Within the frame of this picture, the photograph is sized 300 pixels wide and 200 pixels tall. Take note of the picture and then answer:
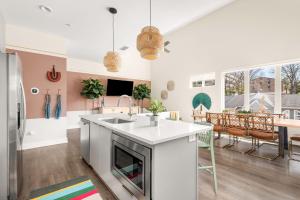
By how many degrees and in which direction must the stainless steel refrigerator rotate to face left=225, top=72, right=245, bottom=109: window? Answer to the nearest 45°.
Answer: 0° — it already faces it

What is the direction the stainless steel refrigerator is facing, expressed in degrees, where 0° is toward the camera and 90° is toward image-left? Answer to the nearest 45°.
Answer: approximately 270°

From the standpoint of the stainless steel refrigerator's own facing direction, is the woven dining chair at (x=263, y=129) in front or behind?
in front

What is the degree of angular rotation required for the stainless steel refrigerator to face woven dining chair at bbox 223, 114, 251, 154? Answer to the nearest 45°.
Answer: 0° — it already faces it

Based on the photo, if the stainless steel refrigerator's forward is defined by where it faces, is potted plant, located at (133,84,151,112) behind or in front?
in front

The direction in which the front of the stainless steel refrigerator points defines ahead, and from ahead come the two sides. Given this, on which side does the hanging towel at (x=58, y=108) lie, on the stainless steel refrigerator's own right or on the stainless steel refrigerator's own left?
on the stainless steel refrigerator's own left

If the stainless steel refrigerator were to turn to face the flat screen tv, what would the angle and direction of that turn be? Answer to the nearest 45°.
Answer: approximately 45° to its left

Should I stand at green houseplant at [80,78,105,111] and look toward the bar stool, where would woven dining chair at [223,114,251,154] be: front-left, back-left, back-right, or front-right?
front-left

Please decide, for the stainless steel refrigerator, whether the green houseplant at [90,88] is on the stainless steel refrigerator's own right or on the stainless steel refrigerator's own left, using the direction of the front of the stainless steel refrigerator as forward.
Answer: on the stainless steel refrigerator's own left
